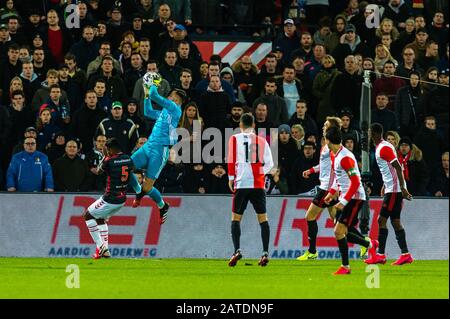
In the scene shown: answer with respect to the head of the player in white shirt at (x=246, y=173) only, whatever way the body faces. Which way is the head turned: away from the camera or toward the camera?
away from the camera

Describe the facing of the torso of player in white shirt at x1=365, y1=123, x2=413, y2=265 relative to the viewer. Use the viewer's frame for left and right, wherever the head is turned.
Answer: facing to the left of the viewer

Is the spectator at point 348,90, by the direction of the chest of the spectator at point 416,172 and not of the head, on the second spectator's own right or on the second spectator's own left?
on the second spectator's own right

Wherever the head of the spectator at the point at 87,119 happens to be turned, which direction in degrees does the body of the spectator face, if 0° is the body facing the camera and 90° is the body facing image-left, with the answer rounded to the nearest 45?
approximately 0°

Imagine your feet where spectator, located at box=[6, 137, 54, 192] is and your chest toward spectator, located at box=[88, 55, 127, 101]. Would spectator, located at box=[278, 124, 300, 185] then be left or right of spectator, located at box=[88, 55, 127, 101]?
right

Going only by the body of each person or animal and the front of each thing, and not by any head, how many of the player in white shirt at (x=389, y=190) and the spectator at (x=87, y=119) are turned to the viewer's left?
1

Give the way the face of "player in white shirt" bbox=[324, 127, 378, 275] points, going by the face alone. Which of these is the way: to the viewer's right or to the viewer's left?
to the viewer's left

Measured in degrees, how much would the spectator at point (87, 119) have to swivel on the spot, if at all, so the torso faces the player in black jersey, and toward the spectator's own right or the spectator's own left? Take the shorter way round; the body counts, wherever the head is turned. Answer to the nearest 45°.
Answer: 0° — they already face them

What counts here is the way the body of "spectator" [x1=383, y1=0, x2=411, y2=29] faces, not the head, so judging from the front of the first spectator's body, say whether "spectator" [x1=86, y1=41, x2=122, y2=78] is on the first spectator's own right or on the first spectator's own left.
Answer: on the first spectator's own right
